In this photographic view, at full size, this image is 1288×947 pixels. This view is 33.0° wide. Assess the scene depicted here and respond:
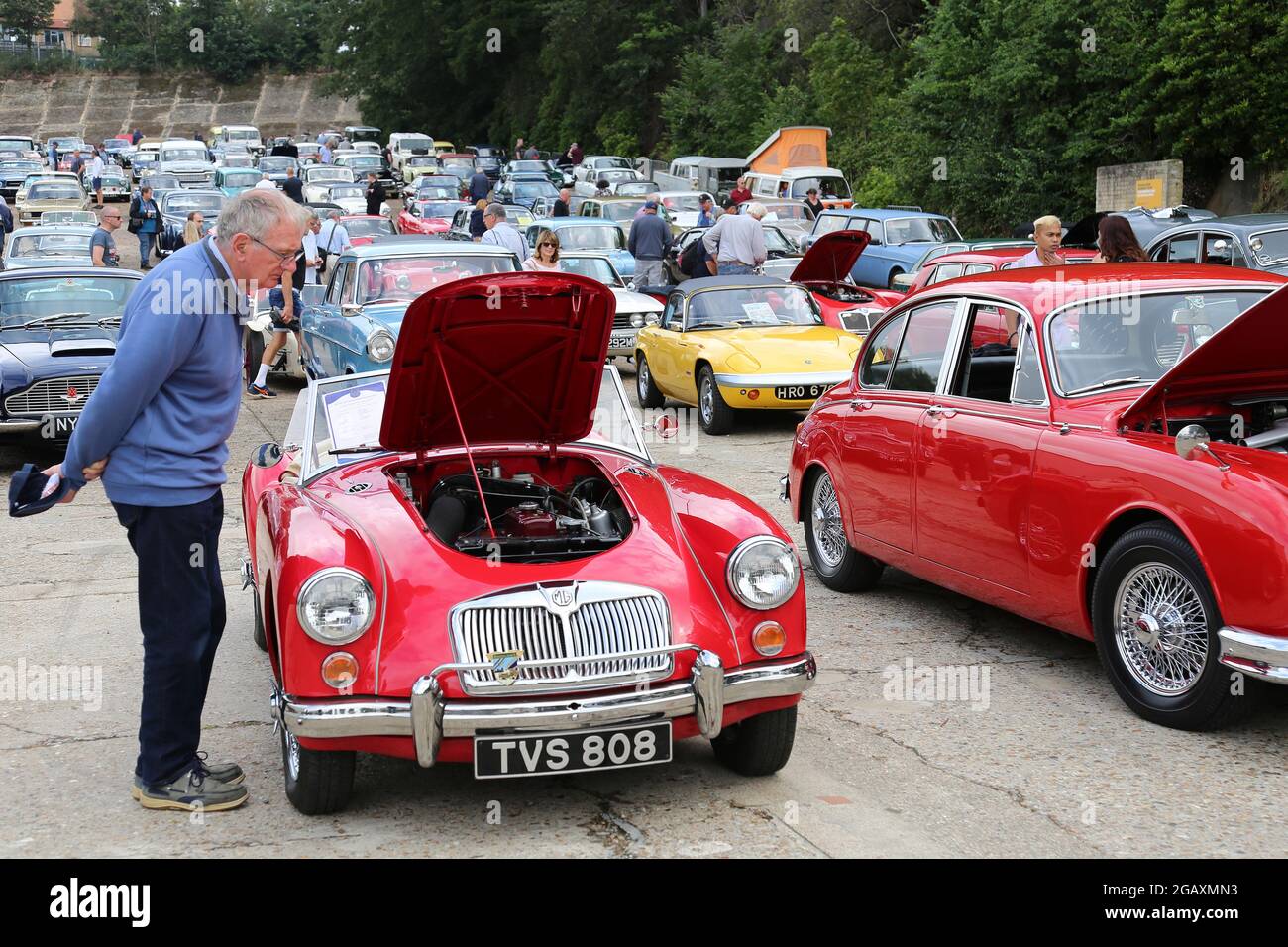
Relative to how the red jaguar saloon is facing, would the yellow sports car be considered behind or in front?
behind

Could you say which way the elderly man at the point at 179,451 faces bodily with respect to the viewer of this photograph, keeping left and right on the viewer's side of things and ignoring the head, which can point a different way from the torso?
facing to the right of the viewer

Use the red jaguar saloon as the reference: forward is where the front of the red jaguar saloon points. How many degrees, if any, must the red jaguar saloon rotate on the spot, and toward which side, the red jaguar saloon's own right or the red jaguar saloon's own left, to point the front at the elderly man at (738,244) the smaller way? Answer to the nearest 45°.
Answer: approximately 135° to the red jaguar saloon's own left

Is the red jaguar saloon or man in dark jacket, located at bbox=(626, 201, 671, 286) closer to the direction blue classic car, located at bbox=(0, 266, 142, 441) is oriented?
the red jaguar saloon

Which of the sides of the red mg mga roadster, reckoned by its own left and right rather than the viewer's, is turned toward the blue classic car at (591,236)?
back

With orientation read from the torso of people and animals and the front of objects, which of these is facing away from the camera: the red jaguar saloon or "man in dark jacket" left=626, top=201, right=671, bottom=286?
the man in dark jacket

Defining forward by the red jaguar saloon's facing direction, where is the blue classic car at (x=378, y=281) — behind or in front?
behind

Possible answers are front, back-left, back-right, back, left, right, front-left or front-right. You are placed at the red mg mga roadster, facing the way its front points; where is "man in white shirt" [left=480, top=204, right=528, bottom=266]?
back

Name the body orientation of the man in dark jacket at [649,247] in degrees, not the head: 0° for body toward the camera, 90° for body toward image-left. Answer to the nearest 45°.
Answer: approximately 180°

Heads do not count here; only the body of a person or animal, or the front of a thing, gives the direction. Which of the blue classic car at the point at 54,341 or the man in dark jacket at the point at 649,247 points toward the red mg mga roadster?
the blue classic car
